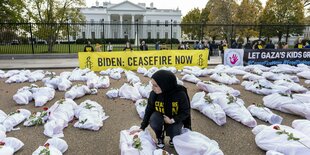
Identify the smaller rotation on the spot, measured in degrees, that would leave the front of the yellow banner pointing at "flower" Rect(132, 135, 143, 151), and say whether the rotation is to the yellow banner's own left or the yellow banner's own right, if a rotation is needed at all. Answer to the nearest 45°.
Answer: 0° — it already faces it

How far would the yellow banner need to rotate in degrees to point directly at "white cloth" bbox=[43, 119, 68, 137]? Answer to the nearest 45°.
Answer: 0° — it already faces it

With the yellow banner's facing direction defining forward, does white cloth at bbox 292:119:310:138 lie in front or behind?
in front

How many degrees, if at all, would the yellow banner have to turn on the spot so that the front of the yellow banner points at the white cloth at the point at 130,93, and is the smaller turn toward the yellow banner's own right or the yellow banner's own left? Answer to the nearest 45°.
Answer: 0° — it already faces it

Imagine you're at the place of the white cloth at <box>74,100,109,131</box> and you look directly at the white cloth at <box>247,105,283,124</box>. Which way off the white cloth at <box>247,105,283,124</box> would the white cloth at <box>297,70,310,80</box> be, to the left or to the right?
left

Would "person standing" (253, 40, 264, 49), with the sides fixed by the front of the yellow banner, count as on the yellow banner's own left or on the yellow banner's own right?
on the yellow banner's own left

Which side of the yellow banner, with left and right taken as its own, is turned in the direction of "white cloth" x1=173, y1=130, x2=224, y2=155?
front

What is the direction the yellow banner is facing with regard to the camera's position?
facing the viewer

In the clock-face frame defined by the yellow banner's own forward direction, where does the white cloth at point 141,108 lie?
The white cloth is roughly at 12 o'clock from the yellow banner.

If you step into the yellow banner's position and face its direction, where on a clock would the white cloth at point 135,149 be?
The white cloth is roughly at 12 o'clock from the yellow banner.

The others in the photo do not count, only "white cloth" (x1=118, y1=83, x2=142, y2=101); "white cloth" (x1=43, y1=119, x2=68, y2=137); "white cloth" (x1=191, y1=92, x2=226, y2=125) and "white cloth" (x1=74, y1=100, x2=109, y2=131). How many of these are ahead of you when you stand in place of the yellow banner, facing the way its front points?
4

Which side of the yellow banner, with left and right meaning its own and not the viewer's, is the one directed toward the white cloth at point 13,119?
front

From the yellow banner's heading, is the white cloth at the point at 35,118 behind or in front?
in front

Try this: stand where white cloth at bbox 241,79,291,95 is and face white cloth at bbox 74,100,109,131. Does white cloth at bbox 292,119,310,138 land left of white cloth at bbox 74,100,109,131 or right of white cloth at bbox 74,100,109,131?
left

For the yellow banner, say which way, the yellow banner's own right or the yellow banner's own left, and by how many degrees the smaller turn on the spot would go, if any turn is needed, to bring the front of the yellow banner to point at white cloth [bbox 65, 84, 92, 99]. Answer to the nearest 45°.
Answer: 0° — it already faces it
